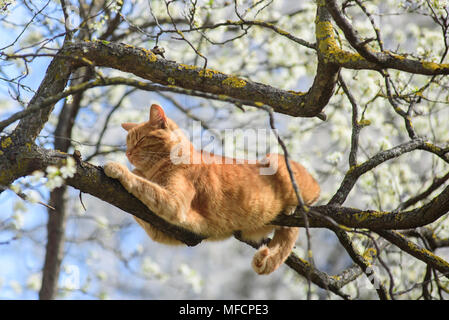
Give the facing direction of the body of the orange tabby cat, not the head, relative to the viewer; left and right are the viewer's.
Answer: facing to the left of the viewer
